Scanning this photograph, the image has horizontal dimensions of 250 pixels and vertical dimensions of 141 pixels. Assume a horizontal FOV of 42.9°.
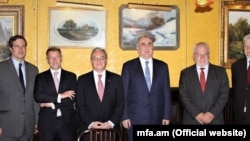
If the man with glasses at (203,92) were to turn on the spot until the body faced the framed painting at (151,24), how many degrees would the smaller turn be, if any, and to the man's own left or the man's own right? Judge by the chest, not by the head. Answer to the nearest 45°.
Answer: approximately 135° to the man's own right

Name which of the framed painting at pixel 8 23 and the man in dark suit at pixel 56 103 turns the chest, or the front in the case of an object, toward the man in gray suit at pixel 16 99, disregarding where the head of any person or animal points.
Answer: the framed painting

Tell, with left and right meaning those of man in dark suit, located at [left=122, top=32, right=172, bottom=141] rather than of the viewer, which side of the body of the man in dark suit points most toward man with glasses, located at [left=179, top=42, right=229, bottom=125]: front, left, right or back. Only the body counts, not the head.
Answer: left

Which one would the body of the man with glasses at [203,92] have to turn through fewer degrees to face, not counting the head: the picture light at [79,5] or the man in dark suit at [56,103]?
the man in dark suit

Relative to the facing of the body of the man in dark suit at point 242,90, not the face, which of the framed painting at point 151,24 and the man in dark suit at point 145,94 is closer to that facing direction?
the man in dark suit

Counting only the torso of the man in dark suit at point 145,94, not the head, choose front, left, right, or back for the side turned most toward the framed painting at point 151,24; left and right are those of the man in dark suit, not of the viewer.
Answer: back

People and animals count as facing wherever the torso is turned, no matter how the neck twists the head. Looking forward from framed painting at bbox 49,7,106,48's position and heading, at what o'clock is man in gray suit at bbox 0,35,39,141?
The man in gray suit is roughly at 1 o'clock from the framed painting.

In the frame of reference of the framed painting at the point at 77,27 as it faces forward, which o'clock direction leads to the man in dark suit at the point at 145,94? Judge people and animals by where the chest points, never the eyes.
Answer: The man in dark suit is roughly at 11 o'clock from the framed painting.

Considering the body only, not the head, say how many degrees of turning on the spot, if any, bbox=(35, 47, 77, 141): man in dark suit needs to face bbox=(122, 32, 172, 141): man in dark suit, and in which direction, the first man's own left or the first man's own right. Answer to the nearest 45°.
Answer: approximately 90° to the first man's own left

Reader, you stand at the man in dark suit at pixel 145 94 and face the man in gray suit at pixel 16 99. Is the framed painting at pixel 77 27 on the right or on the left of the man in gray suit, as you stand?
right

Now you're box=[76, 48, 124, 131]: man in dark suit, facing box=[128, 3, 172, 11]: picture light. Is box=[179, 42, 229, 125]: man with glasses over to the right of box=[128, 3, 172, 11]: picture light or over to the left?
right

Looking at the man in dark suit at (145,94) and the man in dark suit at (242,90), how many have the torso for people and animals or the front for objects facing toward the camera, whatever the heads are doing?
2
